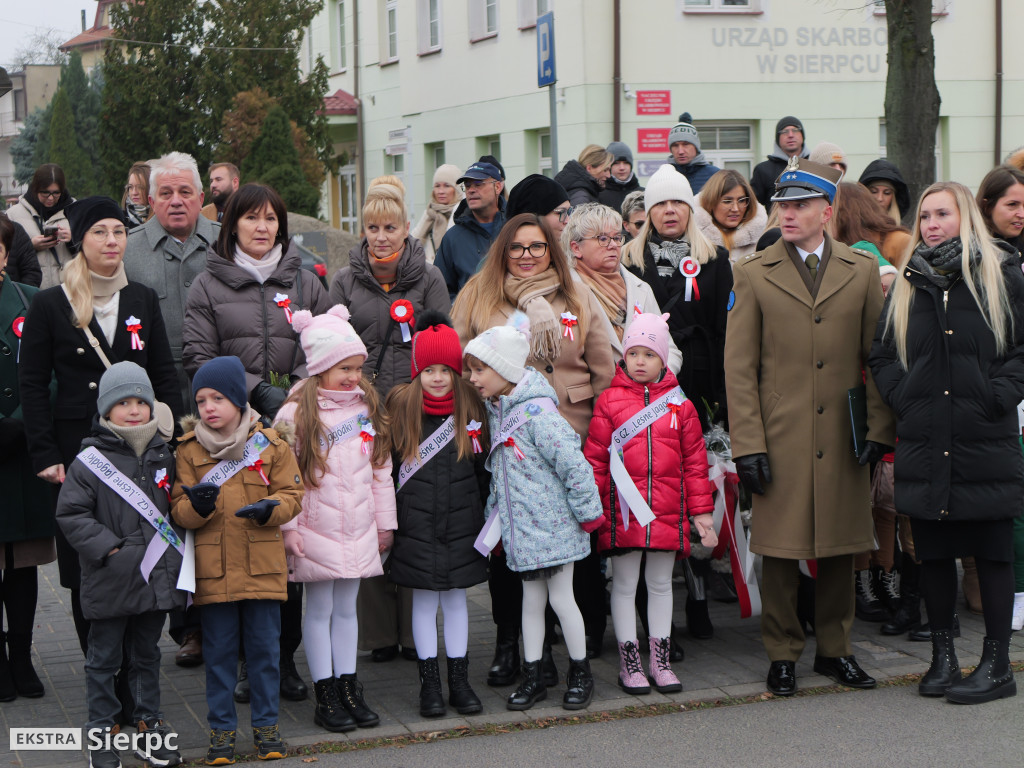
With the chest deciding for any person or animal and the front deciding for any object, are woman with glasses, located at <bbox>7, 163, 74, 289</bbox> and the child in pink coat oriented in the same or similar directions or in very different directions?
same or similar directions

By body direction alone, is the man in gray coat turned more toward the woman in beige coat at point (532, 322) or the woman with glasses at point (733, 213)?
the woman in beige coat

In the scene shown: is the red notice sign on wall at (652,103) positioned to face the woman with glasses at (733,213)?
yes

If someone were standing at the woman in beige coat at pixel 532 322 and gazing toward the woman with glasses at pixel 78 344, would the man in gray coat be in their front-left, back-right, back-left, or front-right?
front-right

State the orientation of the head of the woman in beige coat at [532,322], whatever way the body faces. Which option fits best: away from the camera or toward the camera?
toward the camera

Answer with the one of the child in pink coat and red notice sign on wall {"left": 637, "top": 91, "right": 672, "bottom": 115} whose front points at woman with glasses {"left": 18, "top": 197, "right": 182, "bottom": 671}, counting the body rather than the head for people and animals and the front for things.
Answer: the red notice sign on wall

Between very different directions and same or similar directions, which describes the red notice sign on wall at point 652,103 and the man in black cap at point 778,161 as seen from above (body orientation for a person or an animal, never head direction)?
same or similar directions

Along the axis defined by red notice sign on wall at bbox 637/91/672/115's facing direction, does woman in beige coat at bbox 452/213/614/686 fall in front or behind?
in front

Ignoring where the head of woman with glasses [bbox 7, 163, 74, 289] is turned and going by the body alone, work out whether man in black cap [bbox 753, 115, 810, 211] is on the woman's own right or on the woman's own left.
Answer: on the woman's own left

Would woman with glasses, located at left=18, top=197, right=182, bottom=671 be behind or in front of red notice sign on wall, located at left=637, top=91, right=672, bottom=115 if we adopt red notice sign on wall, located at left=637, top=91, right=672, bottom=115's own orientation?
in front

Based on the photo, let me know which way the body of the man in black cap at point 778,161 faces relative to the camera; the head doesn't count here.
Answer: toward the camera

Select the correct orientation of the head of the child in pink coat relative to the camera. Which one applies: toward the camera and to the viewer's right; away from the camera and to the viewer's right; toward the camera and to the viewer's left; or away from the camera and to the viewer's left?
toward the camera and to the viewer's right

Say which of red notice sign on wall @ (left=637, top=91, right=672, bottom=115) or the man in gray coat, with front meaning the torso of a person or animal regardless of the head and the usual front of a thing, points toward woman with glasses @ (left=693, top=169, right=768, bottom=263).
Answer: the red notice sign on wall

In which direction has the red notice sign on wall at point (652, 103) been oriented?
toward the camera

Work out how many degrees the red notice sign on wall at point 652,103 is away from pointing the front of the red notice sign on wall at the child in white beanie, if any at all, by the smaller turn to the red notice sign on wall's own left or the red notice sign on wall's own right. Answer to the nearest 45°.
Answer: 0° — it already faces them

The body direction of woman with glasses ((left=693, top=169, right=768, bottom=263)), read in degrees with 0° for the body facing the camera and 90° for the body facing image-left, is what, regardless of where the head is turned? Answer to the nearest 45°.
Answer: approximately 315°

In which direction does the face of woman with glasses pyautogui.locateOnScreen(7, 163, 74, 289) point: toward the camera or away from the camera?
toward the camera
